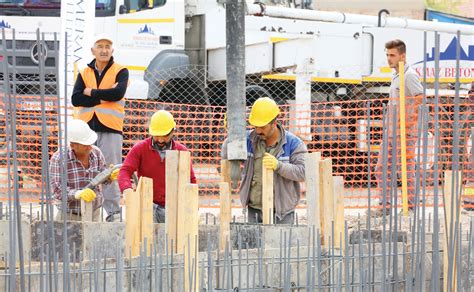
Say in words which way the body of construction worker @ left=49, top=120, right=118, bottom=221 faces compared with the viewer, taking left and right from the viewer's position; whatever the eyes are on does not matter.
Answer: facing the viewer and to the right of the viewer

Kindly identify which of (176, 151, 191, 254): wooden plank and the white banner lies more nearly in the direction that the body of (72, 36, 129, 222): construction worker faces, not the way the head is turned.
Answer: the wooden plank

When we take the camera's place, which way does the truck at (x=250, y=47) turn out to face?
facing the viewer and to the left of the viewer

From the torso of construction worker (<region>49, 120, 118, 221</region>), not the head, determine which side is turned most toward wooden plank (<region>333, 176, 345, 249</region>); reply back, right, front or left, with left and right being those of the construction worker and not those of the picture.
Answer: front

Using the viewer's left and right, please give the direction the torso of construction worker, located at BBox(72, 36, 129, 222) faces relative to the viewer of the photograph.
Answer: facing the viewer

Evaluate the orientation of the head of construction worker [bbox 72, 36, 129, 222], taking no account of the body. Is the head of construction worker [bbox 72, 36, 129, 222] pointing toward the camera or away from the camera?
toward the camera

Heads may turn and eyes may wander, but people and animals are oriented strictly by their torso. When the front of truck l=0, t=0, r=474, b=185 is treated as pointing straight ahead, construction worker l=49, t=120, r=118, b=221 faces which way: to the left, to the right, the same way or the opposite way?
to the left

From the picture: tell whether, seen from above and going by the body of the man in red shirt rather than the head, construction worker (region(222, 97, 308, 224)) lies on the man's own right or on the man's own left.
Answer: on the man's own left

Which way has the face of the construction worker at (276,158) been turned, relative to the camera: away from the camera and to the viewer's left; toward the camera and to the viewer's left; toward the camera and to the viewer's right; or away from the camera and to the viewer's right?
toward the camera and to the viewer's left

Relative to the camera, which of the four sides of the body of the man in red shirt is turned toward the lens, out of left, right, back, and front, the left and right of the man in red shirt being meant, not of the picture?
front

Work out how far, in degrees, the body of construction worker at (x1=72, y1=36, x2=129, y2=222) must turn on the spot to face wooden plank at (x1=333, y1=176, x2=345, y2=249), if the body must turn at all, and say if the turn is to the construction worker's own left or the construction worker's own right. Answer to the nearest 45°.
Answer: approximately 45° to the construction worker's own left

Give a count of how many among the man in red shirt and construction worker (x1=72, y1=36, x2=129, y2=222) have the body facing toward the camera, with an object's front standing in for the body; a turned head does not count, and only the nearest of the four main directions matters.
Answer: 2
